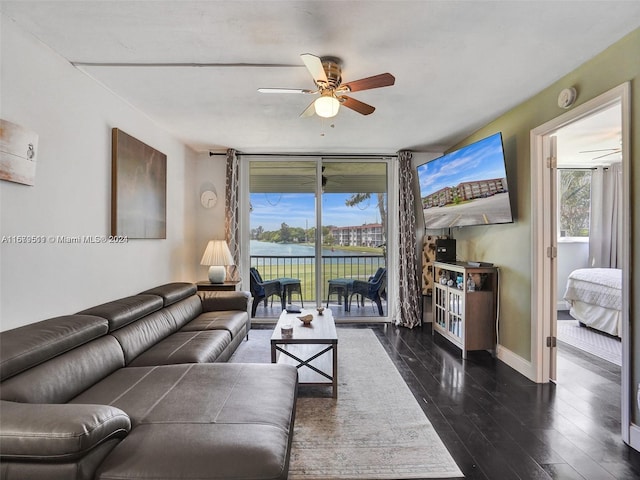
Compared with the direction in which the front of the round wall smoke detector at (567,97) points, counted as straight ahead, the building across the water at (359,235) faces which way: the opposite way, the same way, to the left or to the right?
to the left

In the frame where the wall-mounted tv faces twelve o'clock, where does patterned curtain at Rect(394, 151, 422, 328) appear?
The patterned curtain is roughly at 3 o'clock from the wall-mounted tv.

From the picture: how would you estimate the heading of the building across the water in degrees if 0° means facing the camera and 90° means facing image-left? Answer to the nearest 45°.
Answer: approximately 0°

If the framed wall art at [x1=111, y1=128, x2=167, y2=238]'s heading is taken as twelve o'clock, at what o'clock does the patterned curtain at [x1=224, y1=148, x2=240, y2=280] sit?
The patterned curtain is roughly at 9 o'clock from the framed wall art.

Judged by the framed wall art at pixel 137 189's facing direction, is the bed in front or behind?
in front

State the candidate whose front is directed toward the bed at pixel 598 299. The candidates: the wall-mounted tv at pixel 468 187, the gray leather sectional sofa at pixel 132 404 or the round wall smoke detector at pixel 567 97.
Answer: the gray leather sectional sofa

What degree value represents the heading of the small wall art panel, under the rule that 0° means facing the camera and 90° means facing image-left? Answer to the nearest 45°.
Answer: approximately 315°

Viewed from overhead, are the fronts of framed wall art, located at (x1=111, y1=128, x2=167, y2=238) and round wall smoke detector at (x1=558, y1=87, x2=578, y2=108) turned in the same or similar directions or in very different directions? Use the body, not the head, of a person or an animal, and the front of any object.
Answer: very different directions

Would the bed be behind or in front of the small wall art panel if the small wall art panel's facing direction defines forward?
in front

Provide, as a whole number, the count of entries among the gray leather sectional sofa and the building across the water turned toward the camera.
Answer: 1

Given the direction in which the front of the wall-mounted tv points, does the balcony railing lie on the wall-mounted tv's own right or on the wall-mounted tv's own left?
on the wall-mounted tv's own right

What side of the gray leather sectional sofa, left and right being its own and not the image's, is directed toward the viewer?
right

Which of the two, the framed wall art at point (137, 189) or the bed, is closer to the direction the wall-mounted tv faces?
the framed wall art

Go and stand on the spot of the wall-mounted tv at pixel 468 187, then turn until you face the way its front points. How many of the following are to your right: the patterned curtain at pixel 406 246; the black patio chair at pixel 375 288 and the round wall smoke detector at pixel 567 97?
2

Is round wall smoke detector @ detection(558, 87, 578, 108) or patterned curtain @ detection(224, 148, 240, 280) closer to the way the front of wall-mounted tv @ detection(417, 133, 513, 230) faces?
the patterned curtain
